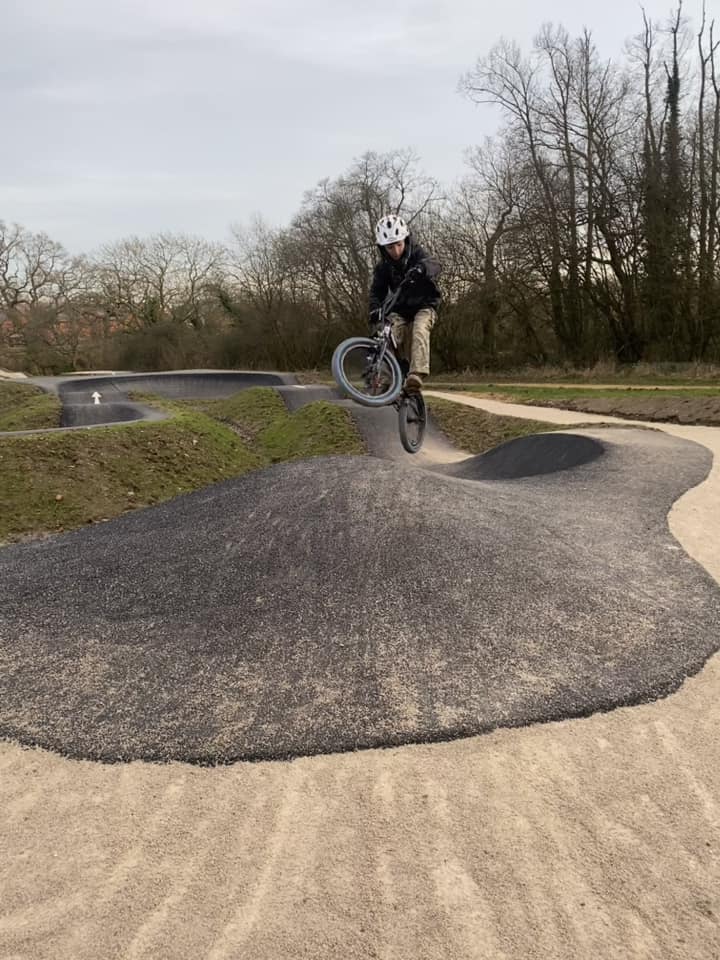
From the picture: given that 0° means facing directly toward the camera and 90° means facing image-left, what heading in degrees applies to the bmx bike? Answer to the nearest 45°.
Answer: approximately 45°
